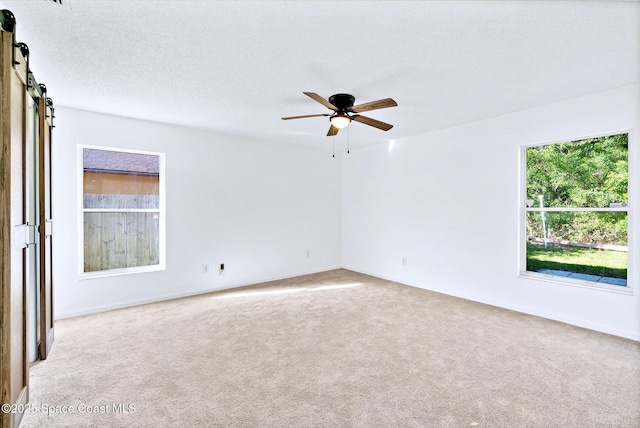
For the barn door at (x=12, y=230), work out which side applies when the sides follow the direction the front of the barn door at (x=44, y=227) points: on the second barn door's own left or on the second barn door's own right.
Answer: on the second barn door's own right

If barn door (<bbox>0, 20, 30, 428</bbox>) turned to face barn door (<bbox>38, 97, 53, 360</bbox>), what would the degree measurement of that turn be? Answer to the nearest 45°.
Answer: approximately 90° to its left

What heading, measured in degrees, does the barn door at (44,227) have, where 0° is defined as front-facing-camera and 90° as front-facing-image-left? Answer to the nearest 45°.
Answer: approximately 270°

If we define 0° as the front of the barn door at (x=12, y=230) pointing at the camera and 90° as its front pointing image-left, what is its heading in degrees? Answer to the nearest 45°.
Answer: approximately 270°

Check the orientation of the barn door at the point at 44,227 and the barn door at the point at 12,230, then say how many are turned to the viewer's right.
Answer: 2
